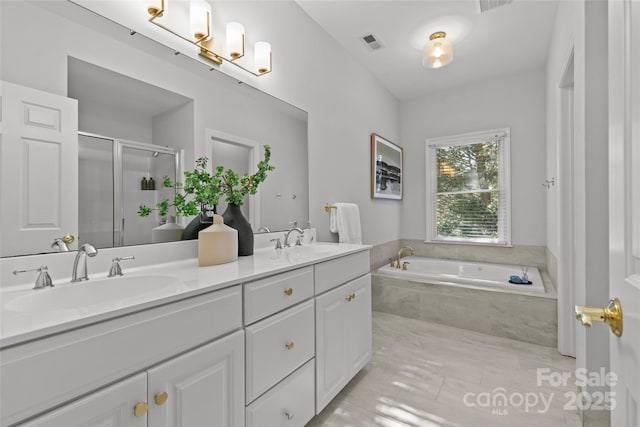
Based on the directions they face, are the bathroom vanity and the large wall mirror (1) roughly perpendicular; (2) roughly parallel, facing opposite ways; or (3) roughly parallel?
roughly parallel

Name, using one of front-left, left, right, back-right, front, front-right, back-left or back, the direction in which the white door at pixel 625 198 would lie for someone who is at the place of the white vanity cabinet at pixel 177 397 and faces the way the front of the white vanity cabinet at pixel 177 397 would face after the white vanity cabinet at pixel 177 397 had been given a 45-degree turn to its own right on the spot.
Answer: front-left

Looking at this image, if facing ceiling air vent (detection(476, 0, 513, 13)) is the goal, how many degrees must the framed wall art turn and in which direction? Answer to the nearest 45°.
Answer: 0° — it already faces it

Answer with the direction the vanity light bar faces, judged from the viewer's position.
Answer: facing the viewer and to the right of the viewer

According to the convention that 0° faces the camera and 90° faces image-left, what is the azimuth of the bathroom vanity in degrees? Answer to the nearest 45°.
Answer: approximately 315°

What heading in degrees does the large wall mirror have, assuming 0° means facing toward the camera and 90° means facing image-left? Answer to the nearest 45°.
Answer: approximately 315°

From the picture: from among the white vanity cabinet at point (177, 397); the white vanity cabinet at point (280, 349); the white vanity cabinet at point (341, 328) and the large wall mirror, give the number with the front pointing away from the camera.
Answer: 0

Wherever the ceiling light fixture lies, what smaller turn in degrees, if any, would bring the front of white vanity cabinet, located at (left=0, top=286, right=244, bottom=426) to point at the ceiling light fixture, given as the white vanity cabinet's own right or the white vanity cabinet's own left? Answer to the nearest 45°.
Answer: approximately 45° to the white vanity cabinet's own left

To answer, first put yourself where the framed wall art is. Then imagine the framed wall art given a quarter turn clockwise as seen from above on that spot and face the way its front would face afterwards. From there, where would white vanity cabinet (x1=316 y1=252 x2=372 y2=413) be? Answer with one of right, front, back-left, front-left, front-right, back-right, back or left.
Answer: front-left

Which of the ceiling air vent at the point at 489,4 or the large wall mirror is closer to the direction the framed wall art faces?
the ceiling air vent

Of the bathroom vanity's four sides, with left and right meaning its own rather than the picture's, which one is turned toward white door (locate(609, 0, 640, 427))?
front

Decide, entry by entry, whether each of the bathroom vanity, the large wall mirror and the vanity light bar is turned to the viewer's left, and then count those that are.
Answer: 0

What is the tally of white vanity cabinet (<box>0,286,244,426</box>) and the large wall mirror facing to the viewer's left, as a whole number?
0

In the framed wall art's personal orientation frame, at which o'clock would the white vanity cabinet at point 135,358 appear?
The white vanity cabinet is roughly at 2 o'clock from the framed wall art.

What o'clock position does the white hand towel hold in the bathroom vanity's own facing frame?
The white hand towel is roughly at 9 o'clock from the bathroom vanity.

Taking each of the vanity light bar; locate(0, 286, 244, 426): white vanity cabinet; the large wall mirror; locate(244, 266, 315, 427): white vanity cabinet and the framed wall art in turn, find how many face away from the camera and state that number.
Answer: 0

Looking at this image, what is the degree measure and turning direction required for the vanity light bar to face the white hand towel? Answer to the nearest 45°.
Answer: approximately 90° to its left
